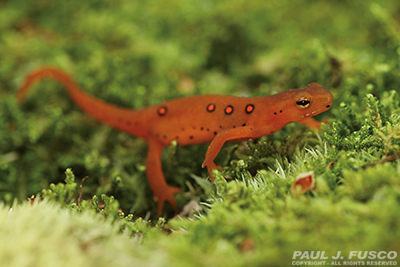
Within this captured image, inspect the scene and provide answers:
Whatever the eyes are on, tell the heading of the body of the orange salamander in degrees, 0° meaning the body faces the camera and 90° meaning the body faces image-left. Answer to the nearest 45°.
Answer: approximately 270°

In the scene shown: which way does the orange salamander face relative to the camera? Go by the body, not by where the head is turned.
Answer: to the viewer's right
